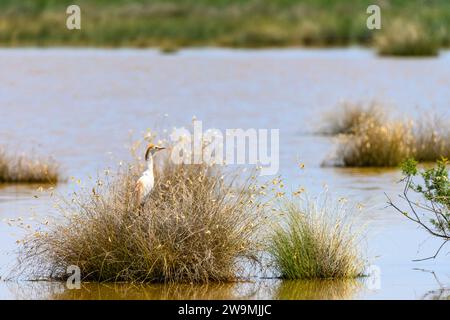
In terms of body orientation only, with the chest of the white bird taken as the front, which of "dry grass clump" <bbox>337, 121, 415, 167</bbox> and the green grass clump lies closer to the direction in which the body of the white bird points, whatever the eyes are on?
the green grass clump

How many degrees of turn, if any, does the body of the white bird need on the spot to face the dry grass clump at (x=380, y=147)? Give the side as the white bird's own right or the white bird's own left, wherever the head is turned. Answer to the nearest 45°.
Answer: approximately 45° to the white bird's own left

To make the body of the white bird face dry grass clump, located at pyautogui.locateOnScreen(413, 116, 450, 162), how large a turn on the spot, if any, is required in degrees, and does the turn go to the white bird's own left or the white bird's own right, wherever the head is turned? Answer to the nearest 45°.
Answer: approximately 45° to the white bird's own left

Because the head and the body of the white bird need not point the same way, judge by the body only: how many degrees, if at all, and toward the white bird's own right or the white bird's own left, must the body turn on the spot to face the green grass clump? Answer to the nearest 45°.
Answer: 0° — it already faces it

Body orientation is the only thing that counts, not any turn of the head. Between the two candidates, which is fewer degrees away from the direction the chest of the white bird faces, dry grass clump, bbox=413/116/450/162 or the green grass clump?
the green grass clump

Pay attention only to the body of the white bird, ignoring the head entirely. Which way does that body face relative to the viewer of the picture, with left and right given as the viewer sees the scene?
facing to the right of the viewer

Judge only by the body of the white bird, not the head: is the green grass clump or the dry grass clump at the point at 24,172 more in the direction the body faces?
the green grass clump

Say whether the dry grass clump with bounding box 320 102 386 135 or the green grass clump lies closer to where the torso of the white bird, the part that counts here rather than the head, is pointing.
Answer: the green grass clump
